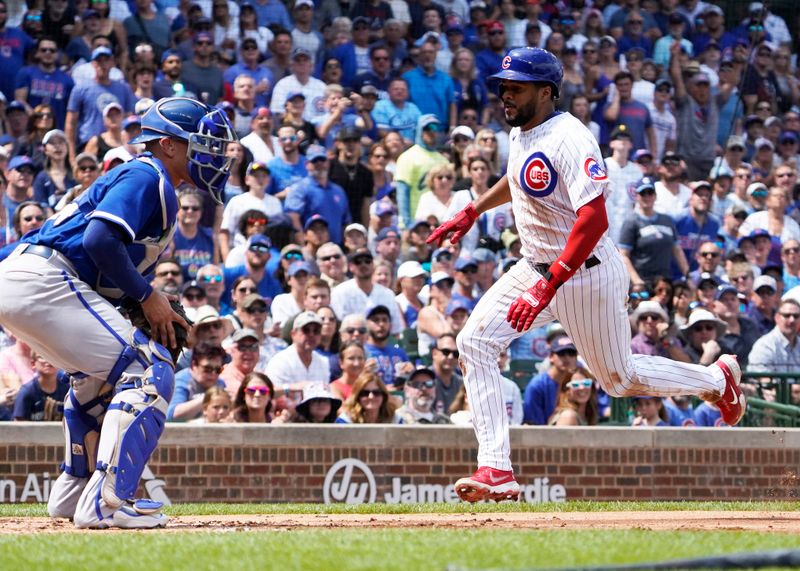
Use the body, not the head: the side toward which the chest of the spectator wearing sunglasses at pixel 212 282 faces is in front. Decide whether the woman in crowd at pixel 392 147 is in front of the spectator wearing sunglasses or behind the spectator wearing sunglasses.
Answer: behind

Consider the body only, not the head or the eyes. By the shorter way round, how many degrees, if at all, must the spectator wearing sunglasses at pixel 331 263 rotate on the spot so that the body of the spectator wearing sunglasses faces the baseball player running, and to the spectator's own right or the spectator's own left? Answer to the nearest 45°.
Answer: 0° — they already face them

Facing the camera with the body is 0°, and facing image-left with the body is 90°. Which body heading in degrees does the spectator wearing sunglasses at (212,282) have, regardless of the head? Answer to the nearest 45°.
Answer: approximately 0°

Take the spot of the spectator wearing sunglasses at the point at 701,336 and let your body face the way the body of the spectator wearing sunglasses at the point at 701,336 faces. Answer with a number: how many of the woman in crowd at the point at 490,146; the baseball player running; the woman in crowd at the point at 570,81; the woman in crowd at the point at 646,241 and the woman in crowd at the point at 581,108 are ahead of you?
1

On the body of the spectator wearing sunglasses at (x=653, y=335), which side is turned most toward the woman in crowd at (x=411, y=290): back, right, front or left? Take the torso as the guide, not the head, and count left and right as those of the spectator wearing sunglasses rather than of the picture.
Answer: right

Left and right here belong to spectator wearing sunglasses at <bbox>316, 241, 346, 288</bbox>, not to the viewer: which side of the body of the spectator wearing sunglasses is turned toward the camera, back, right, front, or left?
front

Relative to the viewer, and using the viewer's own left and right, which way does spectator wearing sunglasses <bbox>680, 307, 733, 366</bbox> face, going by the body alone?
facing the viewer

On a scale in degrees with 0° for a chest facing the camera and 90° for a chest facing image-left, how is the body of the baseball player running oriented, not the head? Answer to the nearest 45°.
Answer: approximately 45°

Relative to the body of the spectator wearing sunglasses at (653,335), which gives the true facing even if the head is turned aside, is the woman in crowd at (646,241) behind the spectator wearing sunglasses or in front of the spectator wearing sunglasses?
behind

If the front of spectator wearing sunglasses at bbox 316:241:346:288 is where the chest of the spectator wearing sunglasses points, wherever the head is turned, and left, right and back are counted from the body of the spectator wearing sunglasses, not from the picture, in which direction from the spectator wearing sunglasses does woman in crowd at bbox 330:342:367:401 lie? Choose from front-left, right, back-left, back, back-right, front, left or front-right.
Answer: front
